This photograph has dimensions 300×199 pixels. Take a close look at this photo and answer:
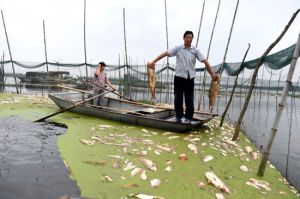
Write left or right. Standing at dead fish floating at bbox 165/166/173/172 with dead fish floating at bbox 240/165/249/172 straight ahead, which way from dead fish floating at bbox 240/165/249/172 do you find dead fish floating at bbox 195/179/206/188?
right

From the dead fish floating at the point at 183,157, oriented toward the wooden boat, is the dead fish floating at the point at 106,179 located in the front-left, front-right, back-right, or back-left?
back-left

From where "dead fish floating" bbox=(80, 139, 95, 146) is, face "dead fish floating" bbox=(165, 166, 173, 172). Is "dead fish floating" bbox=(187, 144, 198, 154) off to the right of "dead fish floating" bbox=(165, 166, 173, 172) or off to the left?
left

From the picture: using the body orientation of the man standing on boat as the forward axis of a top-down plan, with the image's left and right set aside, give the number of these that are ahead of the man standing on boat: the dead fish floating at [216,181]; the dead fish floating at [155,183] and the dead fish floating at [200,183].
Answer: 3

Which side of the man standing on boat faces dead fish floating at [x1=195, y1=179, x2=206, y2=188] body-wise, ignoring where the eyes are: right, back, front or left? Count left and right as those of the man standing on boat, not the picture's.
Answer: front

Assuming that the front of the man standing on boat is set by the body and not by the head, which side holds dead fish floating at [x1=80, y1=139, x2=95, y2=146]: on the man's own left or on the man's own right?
on the man's own right

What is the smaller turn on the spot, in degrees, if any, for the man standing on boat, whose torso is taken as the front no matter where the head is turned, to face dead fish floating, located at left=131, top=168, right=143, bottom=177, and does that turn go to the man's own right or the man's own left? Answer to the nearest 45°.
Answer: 0° — they already face it

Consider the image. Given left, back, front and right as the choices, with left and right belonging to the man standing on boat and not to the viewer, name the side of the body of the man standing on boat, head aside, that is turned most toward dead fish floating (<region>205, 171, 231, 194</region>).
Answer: front

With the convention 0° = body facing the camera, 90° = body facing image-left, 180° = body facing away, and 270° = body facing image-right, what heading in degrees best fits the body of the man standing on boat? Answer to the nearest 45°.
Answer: approximately 0°

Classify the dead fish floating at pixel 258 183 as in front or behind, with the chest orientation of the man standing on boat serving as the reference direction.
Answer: in front
